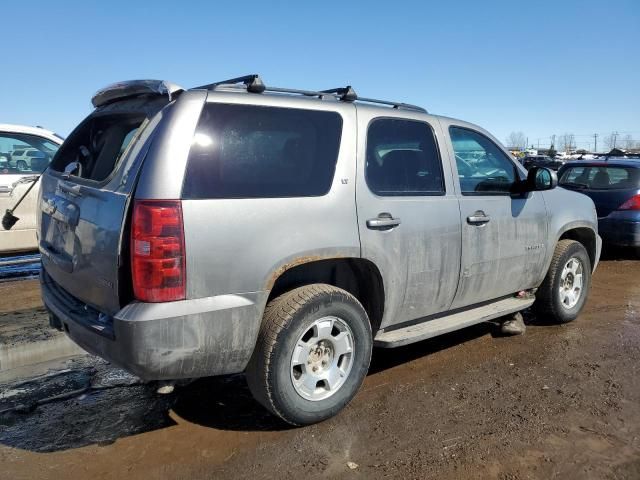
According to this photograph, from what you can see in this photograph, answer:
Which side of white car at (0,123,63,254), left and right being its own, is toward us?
right

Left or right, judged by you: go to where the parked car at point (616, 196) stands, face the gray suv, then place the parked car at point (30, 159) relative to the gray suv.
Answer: right

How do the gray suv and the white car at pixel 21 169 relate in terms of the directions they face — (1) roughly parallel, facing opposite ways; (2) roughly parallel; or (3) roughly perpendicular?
roughly parallel

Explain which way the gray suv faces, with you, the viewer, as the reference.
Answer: facing away from the viewer and to the right of the viewer

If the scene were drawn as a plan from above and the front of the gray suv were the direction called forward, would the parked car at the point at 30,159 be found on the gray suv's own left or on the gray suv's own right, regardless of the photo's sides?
on the gray suv's own left

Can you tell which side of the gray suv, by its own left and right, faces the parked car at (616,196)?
front

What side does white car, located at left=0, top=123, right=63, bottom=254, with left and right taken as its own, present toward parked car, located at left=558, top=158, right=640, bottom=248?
front

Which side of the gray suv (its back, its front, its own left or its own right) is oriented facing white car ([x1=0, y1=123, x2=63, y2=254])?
left
